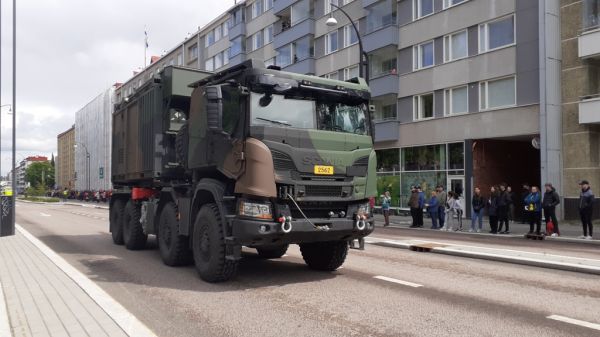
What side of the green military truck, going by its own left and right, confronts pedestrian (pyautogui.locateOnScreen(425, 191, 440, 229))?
left

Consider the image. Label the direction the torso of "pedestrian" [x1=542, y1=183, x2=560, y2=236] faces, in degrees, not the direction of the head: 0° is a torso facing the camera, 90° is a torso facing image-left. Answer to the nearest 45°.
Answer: approximately 45°

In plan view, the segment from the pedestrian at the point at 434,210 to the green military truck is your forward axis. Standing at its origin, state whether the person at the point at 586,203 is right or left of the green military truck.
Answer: left

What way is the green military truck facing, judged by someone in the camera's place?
facing the viewer and to the right of the viewer

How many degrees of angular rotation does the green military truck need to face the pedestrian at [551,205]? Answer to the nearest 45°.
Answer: approximately 90° to its left

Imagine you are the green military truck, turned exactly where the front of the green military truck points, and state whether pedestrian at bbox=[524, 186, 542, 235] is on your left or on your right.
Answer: on your left

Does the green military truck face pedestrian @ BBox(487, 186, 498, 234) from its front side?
no

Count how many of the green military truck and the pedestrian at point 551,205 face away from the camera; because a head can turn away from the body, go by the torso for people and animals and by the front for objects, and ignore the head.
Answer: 0

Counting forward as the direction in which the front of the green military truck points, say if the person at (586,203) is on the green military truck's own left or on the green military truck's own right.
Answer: on the green military truck's own left

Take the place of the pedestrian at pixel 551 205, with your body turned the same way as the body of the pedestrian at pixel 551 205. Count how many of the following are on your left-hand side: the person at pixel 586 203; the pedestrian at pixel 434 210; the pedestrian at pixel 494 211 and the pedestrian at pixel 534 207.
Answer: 1
